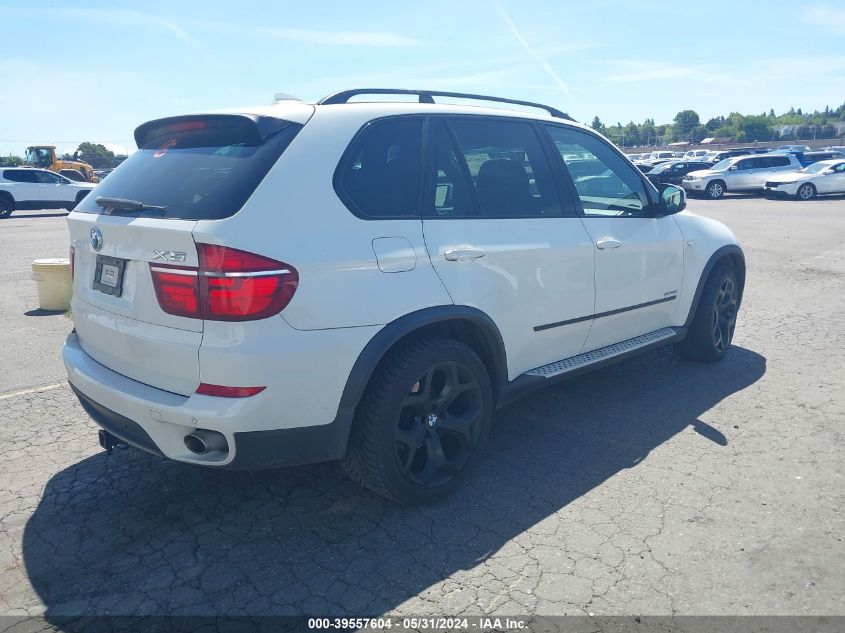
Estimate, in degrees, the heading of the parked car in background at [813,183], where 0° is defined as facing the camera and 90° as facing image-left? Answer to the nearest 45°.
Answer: approximately 45°

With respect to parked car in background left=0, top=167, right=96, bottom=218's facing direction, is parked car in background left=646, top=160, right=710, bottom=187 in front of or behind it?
in front

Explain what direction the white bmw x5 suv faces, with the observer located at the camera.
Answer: facing away from the viewer and to the right of the viewer

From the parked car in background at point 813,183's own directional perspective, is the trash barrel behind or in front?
in front

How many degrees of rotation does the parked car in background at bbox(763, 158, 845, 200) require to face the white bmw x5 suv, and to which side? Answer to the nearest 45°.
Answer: approximately 45° to its left

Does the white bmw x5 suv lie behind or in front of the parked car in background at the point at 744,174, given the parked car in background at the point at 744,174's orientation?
in front

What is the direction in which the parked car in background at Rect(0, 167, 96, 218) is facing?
to the viewer's right

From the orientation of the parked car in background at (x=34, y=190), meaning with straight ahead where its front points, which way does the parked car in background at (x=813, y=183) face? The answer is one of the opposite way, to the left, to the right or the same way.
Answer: the opposite way

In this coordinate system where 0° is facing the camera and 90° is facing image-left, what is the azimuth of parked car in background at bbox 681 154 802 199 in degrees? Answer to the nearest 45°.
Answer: approximately 45°
